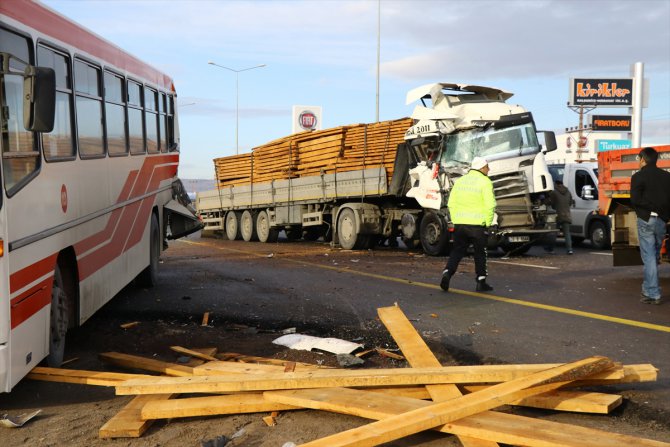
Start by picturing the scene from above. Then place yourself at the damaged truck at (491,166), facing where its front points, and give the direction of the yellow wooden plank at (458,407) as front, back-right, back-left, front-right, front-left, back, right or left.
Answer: front-right

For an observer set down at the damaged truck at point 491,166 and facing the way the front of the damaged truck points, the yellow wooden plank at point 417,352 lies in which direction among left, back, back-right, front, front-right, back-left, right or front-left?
front-right

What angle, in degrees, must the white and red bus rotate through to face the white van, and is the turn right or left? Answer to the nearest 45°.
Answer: approximately 180°

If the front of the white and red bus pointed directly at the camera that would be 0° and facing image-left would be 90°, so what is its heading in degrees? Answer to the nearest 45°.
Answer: approximately 45°

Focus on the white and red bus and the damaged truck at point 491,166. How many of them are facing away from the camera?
0

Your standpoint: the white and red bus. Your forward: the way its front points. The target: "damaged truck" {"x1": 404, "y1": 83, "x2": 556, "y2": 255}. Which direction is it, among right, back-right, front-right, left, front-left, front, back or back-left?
back

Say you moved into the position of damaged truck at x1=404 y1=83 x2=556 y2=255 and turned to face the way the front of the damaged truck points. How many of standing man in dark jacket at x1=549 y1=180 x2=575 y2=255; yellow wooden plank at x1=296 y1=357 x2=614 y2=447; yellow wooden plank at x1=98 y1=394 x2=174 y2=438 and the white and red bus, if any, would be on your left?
1

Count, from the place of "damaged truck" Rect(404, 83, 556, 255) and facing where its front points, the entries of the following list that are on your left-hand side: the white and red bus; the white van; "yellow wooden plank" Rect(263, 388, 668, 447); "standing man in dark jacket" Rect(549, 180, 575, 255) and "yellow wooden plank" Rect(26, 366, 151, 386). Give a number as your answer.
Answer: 2

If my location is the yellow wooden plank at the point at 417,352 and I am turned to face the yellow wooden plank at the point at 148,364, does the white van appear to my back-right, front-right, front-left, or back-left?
back-right

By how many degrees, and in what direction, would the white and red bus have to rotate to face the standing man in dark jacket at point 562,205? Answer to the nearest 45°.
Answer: approximately 180°

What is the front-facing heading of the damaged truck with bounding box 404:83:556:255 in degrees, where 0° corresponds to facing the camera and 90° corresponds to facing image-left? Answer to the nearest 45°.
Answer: approximately 315°

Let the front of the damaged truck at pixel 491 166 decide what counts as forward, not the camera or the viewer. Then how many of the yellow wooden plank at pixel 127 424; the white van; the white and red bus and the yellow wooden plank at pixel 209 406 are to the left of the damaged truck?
1

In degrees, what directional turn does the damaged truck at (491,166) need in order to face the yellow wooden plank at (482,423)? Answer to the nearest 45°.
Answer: approximately 45° to its right
